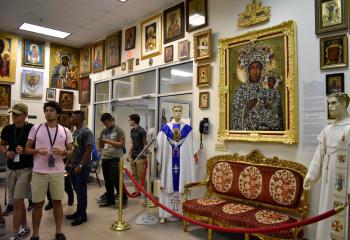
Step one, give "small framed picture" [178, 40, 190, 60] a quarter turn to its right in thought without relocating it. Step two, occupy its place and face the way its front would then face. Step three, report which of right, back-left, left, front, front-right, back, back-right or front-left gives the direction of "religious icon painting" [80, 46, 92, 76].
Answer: front

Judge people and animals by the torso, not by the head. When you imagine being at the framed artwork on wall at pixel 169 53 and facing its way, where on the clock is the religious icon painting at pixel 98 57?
The religious icon painting is roughly at 3 o'clock from the framed artwork on wall.

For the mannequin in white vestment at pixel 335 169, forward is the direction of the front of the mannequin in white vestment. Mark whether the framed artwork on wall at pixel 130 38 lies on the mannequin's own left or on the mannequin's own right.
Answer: on the mannequin's own right

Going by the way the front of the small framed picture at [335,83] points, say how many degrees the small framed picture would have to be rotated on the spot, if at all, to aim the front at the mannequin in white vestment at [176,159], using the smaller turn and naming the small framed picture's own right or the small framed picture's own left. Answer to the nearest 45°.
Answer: approximately 90° to the small framed picture's own right

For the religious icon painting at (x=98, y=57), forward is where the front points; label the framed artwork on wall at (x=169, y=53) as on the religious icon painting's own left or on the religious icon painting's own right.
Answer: on the religious icon painting's own left

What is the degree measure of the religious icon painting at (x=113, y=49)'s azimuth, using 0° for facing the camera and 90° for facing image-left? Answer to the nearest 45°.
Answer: approximately 45°

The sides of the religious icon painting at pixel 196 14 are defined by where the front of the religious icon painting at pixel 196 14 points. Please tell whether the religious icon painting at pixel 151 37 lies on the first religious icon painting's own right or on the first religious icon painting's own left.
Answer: on the first religious icon painting's own right

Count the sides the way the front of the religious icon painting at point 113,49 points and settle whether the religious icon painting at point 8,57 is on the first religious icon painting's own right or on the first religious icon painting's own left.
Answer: on the first religious icon painting's own right

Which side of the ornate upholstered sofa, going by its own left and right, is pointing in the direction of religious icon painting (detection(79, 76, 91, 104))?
right
